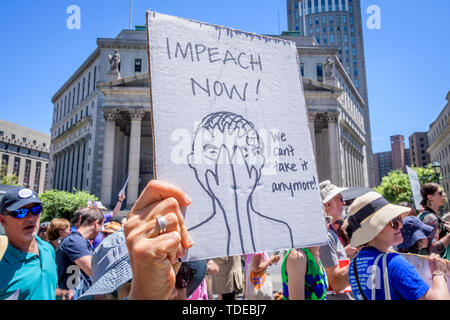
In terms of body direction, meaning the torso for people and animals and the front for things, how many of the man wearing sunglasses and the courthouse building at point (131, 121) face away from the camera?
0

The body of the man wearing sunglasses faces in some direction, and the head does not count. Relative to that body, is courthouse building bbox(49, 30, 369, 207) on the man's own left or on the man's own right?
on the man's own left

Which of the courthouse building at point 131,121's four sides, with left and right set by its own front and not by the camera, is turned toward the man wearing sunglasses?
front

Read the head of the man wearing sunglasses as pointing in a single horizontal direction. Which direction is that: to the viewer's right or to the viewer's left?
to the viewer's right

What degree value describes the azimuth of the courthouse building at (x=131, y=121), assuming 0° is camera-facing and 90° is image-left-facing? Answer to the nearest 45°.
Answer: approximately 0°

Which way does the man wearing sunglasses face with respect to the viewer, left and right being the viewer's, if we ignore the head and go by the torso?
facing the viewer and to the right of the viewer

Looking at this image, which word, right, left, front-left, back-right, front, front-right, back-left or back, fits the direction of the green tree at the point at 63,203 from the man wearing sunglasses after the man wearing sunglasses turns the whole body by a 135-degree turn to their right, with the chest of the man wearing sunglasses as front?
right
